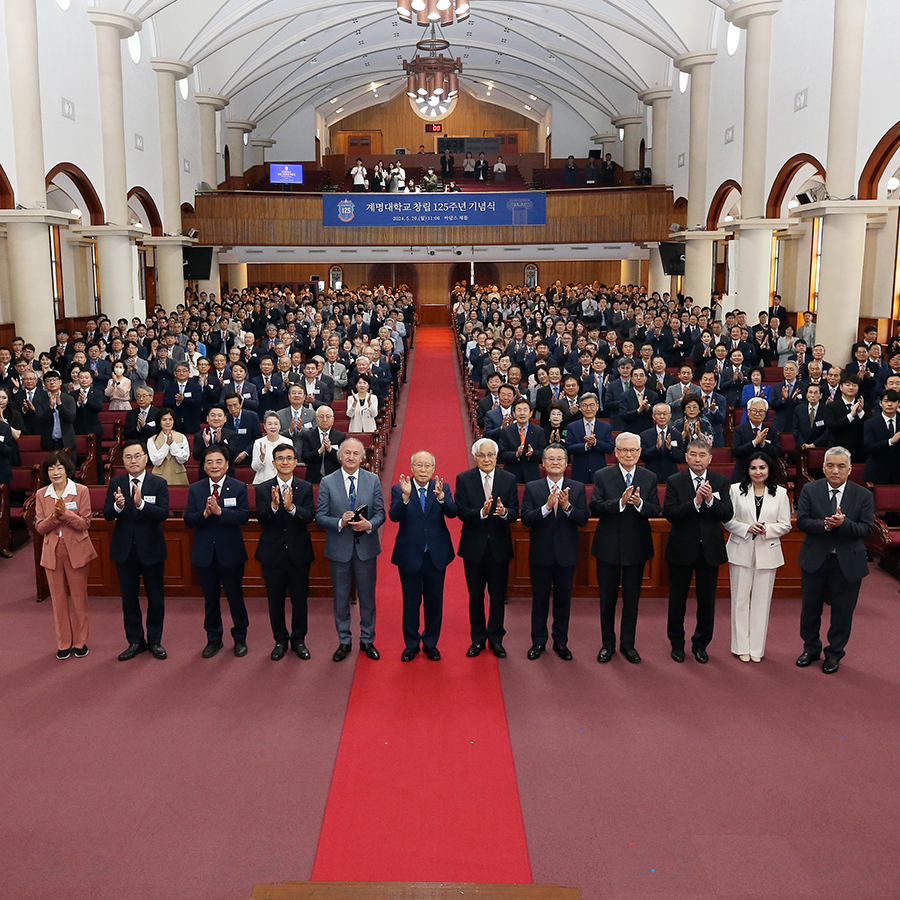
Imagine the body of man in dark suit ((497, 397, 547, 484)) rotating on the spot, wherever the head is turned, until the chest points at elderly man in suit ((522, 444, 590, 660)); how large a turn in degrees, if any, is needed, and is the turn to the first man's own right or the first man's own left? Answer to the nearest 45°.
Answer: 0° — they already face them

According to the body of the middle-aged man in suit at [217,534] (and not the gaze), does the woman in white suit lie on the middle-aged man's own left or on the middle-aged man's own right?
on the middle-aged man's own left

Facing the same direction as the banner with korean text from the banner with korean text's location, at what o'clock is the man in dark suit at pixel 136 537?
The man in dark suit is roughly at 12 o'clock from the banner with korean text.

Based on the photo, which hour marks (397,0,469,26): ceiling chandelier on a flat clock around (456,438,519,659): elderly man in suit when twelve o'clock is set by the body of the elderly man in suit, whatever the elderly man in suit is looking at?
The ceiling chandelier is roughly at 6 o'clock from the elderly man in suit.

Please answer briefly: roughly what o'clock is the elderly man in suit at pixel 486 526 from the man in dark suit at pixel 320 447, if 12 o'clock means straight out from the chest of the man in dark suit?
The elderly man in suit is roughly at 11 o'clock from the man in dark suit.

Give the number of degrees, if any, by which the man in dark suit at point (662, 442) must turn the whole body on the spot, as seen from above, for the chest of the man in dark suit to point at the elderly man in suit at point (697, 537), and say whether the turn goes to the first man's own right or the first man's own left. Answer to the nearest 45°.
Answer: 0° — they already face them
